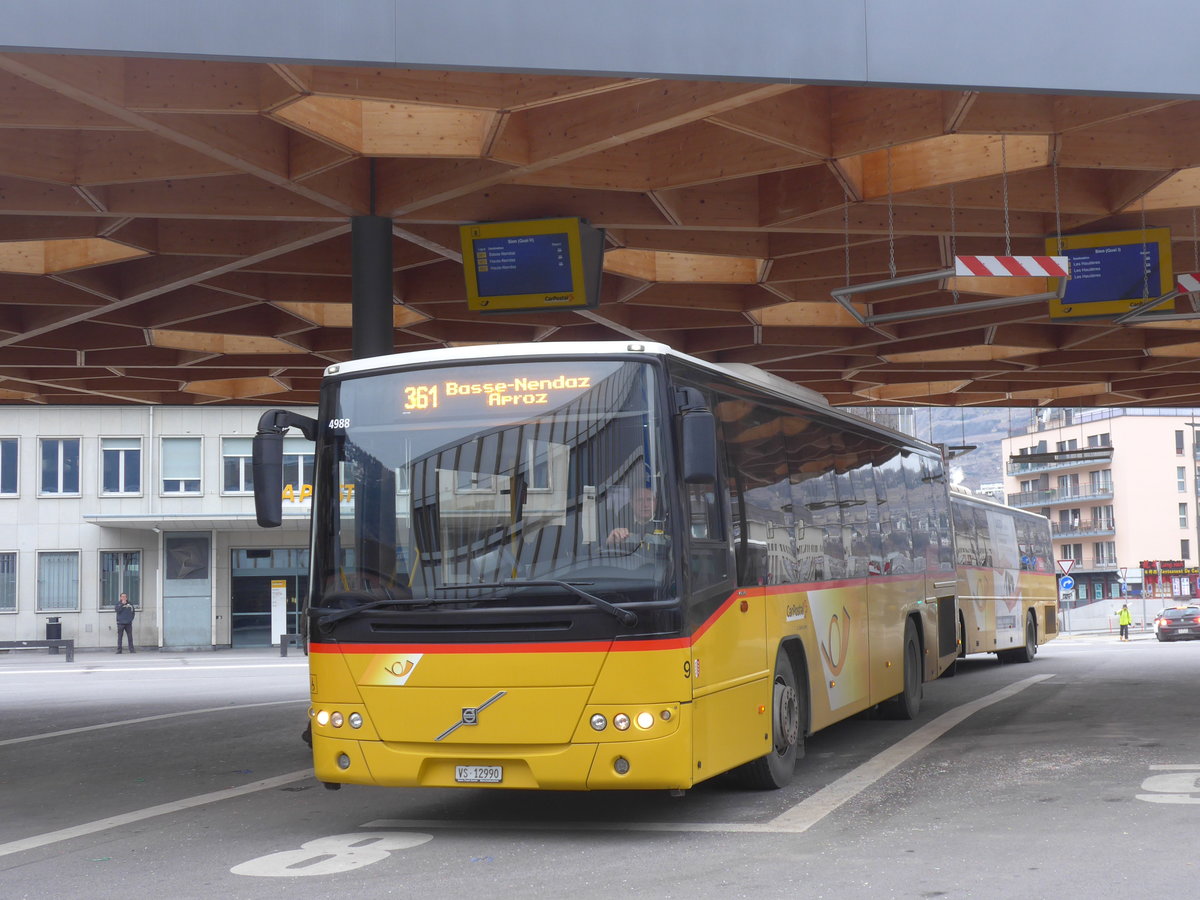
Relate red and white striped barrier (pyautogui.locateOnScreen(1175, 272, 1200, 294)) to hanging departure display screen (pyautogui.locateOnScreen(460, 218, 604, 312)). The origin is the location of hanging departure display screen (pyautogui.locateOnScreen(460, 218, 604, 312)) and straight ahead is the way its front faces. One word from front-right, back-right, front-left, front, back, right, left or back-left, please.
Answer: back-left

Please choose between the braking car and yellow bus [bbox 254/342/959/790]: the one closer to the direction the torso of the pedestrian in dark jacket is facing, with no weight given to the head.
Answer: the yellow bus

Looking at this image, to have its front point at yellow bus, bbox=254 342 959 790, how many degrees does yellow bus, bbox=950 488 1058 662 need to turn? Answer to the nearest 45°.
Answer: approximately 45° to its left

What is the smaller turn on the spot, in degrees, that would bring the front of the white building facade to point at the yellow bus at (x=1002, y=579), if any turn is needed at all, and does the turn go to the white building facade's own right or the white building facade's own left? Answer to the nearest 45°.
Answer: approximately 45° to the white building facade's own left
